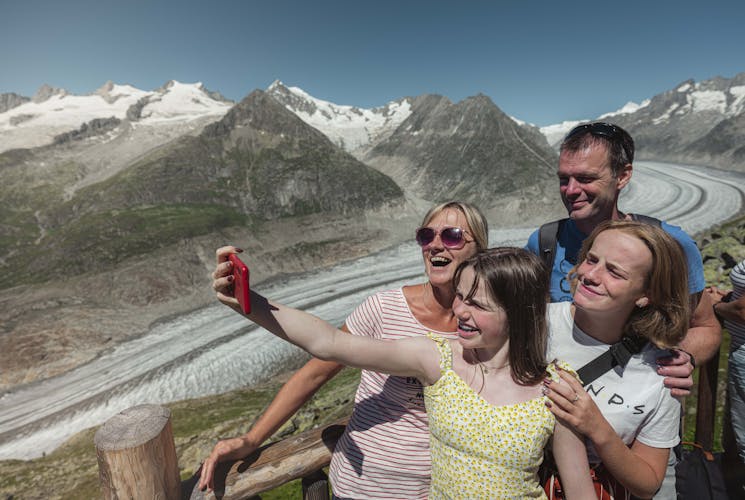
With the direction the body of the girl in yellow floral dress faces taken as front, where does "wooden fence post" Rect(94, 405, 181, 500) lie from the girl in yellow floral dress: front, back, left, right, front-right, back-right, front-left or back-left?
front-right

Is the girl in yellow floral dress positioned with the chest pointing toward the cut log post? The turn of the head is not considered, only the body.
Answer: no

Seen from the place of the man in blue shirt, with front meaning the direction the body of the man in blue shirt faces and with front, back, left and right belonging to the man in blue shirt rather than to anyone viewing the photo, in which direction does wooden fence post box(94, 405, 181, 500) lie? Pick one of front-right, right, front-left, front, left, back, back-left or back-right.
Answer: front

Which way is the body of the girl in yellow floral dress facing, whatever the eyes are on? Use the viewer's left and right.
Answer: facing the viewer and to the left of the viewer

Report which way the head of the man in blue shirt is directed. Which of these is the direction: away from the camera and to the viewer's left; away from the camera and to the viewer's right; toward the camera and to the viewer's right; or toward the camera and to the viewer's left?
toward the camera and to the viewer's left

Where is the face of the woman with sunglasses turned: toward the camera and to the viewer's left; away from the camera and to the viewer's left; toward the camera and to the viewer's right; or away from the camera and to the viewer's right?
toward the camera and to the viewer's left

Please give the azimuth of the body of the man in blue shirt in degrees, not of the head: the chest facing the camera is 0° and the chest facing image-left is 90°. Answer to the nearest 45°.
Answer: approximately 45°

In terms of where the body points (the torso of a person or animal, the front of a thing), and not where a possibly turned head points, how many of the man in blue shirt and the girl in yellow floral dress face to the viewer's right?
0

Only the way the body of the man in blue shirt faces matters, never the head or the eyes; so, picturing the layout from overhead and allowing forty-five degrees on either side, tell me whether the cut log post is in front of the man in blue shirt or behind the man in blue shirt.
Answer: in front

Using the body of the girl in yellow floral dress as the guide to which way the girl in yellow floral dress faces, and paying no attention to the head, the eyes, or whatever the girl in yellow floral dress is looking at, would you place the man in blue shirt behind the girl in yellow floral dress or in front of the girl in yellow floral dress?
behind

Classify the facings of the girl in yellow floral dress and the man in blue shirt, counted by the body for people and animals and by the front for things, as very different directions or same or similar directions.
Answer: same or similar directions

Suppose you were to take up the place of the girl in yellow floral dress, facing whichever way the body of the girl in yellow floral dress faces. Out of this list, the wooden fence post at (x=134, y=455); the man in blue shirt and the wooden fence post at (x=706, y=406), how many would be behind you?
2

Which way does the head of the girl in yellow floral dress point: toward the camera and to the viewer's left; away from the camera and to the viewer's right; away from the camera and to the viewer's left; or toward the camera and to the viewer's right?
toward the camera and to the viewer's left
